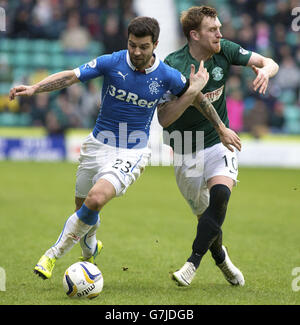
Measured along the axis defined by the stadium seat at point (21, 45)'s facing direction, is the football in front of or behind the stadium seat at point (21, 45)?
in front

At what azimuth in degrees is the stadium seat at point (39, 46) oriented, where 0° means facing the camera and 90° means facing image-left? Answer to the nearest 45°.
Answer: approximately 0°

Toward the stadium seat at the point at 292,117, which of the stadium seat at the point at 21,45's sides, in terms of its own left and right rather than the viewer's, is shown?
left

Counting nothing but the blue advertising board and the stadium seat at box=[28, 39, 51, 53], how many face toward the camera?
2

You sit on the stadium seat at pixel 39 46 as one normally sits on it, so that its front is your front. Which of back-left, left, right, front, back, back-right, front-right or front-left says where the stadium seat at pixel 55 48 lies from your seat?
left

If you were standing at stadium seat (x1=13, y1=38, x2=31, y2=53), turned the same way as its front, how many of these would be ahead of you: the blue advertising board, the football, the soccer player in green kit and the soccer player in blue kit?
4

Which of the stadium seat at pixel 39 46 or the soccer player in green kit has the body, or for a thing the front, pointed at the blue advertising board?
the stadium seat

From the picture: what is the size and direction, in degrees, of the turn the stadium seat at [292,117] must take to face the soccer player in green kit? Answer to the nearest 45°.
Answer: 0° — it already faces them

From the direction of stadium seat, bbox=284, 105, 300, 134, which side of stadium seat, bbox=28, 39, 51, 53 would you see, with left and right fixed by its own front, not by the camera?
left

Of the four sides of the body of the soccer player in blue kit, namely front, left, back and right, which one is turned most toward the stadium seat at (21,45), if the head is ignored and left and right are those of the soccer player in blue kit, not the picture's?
back

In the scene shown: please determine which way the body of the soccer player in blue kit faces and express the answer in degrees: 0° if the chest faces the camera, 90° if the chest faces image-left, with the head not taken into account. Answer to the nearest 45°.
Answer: approximately 0°

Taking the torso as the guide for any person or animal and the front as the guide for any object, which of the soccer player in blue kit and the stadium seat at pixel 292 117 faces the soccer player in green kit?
the stadium seat
